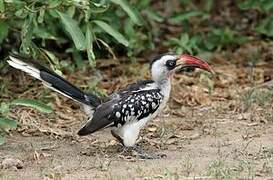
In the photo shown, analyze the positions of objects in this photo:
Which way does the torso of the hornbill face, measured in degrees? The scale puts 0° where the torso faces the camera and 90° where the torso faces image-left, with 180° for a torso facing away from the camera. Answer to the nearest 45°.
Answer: approximately 270°
